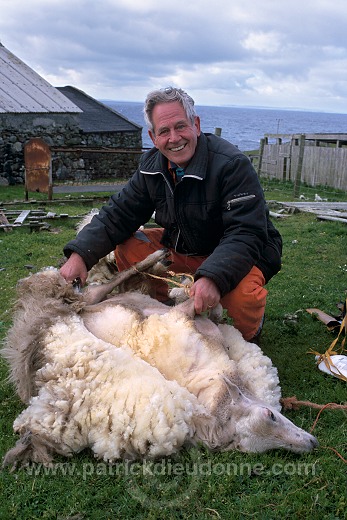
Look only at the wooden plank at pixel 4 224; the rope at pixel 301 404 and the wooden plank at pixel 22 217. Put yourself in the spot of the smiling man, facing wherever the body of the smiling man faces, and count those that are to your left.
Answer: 1

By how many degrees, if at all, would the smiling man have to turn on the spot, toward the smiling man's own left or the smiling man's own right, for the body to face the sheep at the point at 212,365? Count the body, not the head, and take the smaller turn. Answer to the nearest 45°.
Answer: approximately 45° to the smiling man's own left

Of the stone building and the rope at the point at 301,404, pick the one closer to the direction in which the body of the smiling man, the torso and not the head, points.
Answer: the rope

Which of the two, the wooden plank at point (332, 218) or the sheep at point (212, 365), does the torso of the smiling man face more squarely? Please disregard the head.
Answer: the sheep

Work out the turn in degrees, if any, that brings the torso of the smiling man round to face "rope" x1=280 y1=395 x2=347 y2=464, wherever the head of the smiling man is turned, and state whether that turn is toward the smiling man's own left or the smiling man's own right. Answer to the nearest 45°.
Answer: approximately 90° to the smiling man's own left

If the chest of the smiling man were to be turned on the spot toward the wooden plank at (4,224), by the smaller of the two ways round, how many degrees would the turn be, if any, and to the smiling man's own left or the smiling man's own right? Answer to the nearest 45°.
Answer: approximately 90° to the smiling man's own right

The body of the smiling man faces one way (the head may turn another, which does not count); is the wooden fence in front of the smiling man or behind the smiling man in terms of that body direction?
behind

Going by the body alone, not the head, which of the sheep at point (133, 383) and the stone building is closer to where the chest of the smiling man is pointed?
the sheep

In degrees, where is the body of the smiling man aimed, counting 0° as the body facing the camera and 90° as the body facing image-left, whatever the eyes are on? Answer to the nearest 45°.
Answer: approximately 45°

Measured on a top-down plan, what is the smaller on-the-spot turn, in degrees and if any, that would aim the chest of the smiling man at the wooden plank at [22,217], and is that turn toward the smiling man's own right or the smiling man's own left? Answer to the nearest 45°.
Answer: approximately 90° to the smiling man's own right

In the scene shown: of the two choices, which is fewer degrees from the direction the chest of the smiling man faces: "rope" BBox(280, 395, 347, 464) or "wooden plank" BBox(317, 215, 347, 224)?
the rope

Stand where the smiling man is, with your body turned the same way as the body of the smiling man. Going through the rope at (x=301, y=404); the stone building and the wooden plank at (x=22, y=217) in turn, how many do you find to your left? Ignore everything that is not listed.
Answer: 1
